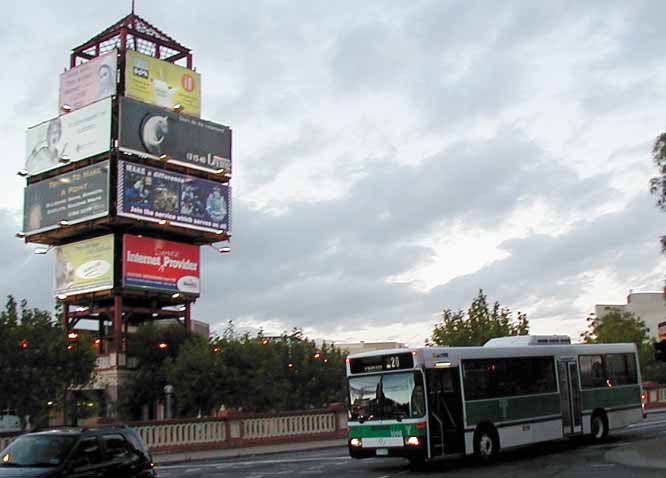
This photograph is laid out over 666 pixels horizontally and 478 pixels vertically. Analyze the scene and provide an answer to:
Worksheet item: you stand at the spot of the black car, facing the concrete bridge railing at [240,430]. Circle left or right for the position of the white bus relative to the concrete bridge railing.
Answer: right

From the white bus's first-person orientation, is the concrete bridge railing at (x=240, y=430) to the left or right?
on its right

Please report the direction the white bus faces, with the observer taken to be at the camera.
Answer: facing the viewer and to the left of the viewer

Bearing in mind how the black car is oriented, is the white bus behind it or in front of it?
behind

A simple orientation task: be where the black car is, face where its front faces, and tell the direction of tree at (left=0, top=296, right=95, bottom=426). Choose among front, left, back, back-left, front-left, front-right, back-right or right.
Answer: back-right

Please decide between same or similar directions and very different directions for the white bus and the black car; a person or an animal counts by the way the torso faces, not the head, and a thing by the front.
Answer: same or similar directions

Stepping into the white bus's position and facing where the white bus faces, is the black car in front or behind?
in front

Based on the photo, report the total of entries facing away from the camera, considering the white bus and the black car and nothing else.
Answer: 0

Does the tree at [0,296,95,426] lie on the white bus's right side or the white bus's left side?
on its right
